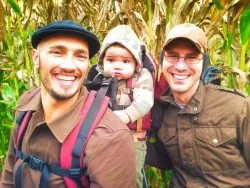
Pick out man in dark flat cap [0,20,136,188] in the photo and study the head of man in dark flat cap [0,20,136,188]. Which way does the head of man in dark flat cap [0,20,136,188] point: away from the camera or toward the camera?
toward the camera

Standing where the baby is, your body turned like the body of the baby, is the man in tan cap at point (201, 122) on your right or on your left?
on your left

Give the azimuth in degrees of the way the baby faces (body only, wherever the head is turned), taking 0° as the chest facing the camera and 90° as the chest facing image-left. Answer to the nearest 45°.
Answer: approximately 45°

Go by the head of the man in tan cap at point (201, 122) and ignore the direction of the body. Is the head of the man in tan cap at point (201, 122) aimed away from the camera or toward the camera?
toward the camera
